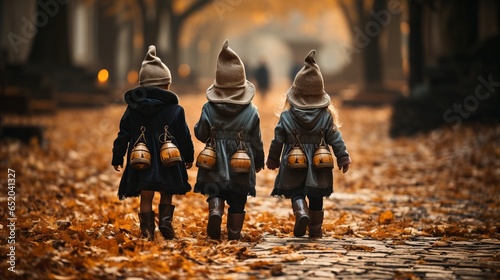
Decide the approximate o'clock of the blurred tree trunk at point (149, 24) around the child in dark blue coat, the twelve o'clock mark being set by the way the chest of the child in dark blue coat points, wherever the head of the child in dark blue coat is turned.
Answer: The blurred tree trunk is roughly at 12 o'clock from the child in dark blue coat.

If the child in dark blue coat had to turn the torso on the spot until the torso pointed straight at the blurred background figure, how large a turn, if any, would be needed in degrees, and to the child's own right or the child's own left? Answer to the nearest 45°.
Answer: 0° — they already face them

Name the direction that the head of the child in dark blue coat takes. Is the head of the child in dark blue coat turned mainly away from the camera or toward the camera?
away from the camera

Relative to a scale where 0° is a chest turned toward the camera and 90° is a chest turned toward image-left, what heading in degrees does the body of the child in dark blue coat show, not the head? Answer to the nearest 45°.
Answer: approximately 180°

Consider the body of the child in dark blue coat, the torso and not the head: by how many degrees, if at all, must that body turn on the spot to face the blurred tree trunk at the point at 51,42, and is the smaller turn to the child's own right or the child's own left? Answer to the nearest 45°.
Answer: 0° — they already face it

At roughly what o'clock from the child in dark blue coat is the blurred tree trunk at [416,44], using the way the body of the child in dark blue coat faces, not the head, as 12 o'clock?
The blurred tree trunk is roughly at 1 o'clock from the child in dark blue coat.
